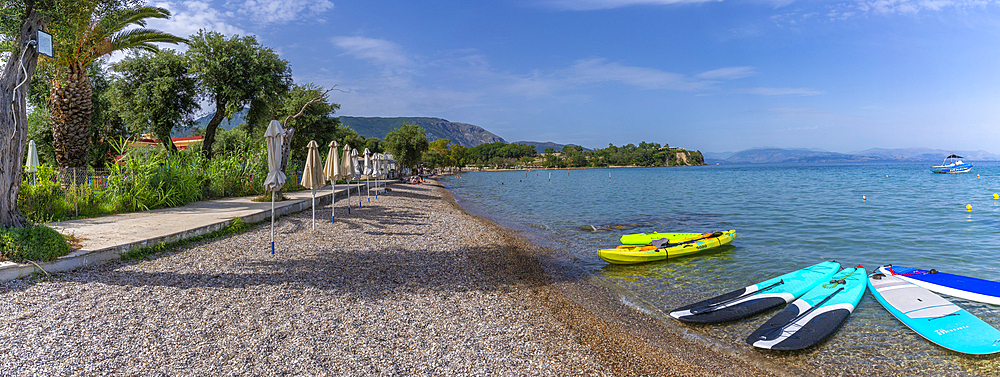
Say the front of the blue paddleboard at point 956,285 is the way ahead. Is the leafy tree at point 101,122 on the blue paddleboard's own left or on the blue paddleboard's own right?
on the blue paddleboard's own right

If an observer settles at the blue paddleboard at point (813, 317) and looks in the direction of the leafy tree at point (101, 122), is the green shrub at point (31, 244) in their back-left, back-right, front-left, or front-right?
front-left

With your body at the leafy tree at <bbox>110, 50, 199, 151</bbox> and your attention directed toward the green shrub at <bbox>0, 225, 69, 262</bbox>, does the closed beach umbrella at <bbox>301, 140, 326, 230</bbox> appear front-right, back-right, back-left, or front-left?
front-left

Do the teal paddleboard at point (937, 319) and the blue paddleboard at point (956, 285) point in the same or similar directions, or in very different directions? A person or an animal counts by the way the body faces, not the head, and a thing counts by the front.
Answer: same or similar directions

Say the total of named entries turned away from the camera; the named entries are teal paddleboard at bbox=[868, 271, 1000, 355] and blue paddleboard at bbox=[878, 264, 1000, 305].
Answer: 0
